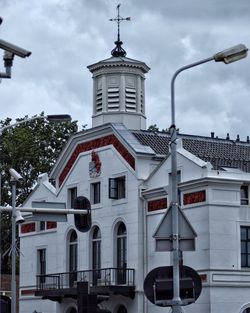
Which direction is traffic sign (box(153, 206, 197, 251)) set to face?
away from the camera

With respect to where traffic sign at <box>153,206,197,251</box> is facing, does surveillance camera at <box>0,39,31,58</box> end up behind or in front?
behind

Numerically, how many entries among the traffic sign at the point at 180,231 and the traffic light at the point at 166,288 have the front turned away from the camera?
2

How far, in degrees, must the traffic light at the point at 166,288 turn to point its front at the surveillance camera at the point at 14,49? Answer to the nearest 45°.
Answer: approximately 135° to its left

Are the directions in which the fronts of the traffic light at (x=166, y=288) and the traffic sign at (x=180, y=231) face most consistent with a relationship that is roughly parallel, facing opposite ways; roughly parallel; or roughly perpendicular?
roughly parallel

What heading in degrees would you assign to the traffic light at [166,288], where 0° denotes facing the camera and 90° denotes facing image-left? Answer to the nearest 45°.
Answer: approximately 180°
